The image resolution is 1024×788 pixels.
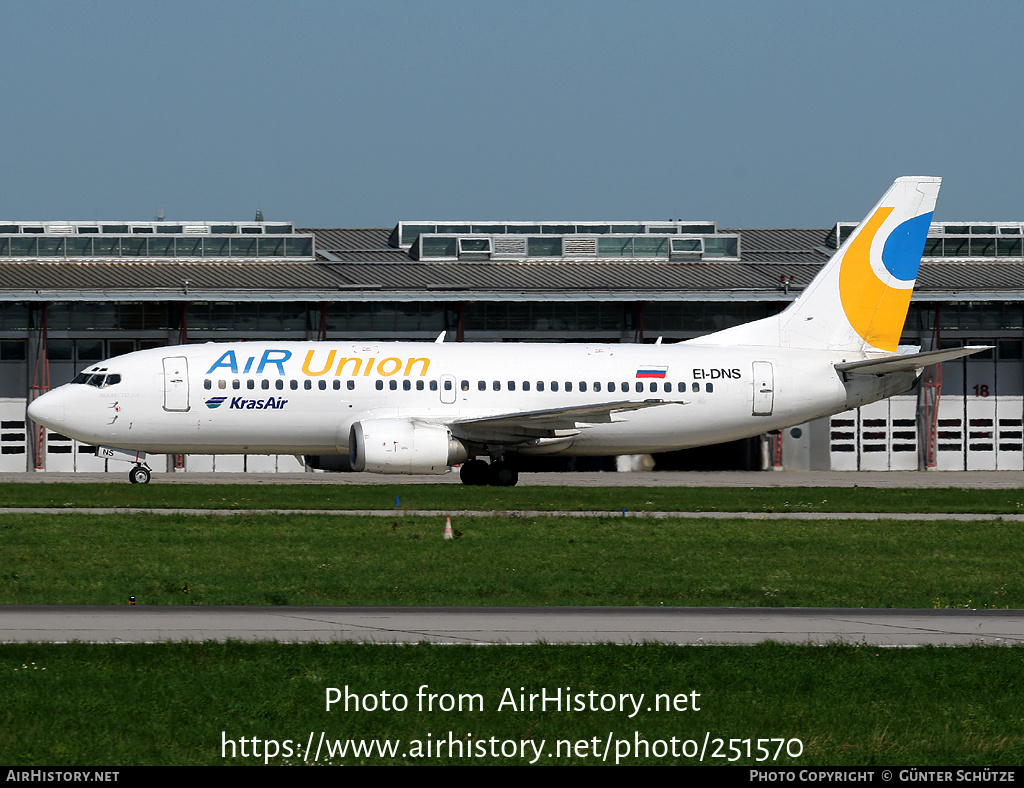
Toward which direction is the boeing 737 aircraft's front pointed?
to the viewer's left
